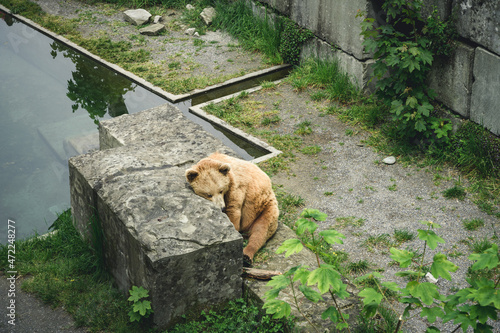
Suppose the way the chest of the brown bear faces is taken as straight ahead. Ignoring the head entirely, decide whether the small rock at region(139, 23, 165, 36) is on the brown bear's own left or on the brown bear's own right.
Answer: on the brown bear's own right

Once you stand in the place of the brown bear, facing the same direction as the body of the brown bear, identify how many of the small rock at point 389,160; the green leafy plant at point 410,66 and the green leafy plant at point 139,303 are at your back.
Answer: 2

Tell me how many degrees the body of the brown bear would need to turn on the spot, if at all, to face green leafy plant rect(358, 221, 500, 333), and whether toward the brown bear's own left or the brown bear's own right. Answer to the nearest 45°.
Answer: approximately 90° to the brown bear's own left

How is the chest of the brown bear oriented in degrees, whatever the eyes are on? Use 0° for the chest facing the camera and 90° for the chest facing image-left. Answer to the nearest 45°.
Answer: approximately 45°

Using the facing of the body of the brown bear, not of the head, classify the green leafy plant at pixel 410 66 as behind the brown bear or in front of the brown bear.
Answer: behind

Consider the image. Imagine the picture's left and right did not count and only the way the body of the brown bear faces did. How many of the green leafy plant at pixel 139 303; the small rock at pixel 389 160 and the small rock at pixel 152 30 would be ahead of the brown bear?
1

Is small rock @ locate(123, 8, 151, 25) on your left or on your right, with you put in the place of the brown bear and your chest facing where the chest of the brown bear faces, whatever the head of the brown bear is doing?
on your right

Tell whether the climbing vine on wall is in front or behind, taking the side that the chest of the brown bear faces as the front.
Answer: behind

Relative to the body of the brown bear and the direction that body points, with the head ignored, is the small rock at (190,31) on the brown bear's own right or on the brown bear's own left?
on the brown bear's own right

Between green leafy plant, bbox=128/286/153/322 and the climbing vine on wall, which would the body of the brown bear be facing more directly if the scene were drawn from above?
the green leafy plant
